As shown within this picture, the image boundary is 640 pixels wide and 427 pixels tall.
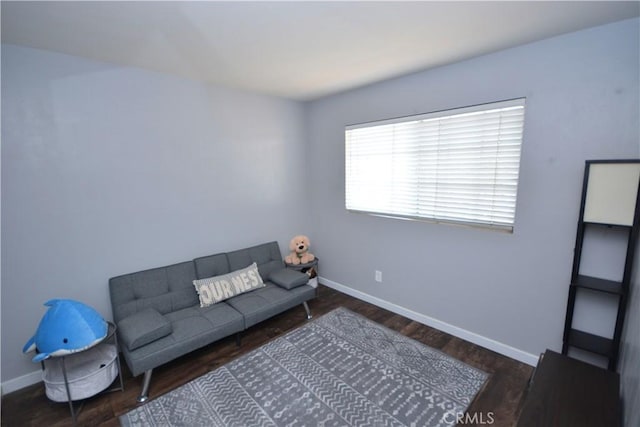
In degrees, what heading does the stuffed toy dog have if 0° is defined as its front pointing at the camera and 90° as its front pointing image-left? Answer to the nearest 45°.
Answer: approximately 0°

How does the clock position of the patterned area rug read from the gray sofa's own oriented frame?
The patterned area rug is roughly at 12 o'clock from the gray sofa.

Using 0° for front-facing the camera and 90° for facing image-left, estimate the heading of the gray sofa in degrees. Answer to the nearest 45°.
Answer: approximately 315°

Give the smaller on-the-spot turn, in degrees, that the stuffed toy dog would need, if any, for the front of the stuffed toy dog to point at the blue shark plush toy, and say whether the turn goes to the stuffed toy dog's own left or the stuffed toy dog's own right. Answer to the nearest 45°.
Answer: approximately 45° to the stuffed toy dog's own right

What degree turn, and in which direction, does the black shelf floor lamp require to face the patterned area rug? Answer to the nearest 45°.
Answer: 0° — it already faces it

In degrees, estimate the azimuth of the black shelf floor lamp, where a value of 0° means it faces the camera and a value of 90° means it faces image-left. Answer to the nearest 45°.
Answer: approximately 45°

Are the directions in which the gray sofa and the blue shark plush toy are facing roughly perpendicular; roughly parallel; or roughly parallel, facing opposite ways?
roughly parallel

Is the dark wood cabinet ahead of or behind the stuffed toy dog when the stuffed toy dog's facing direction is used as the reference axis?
ahead

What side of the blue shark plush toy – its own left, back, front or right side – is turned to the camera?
right
